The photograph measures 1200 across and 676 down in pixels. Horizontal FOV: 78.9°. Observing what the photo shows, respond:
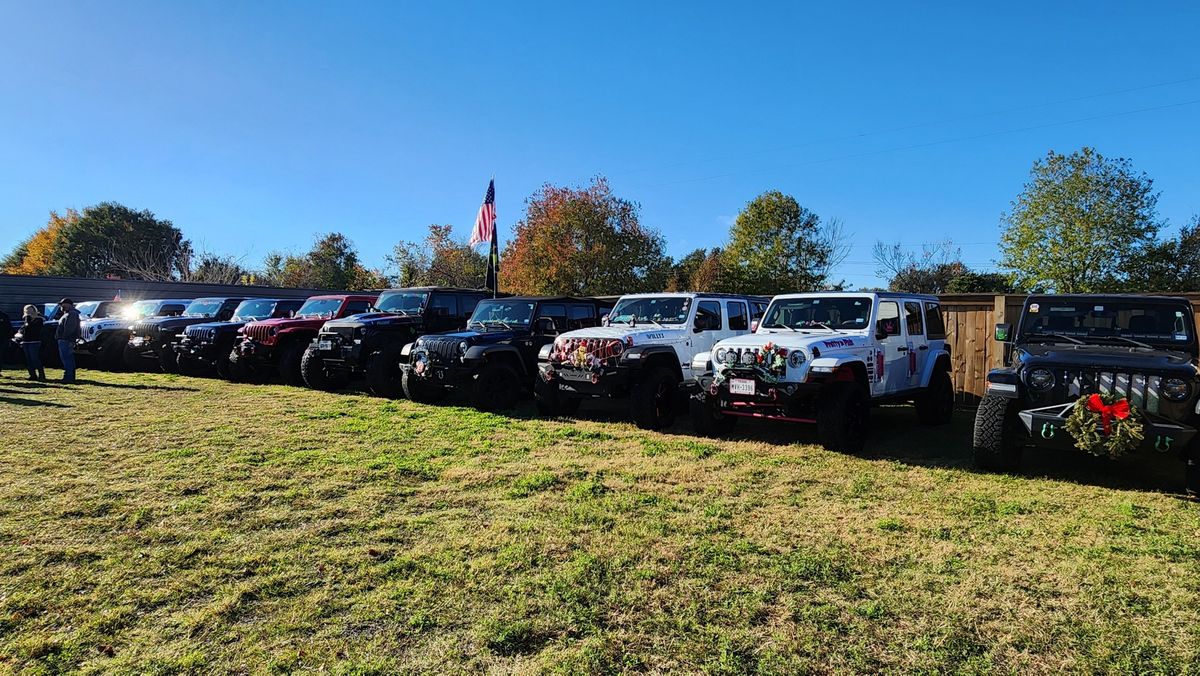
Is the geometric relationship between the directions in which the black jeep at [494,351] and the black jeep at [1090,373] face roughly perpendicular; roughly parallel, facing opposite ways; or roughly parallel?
roughly parallel

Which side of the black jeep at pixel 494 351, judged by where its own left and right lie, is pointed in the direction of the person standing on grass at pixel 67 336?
right

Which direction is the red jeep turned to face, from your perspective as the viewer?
facing the viewer and to the left of the viewer

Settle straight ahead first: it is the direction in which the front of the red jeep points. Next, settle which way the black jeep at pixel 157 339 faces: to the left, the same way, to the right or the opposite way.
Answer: the same way

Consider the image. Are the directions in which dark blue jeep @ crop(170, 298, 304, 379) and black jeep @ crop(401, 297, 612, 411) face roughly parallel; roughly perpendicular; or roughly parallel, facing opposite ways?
roughly parallel

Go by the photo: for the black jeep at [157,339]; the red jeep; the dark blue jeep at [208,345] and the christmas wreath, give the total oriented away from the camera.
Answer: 0

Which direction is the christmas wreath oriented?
toward the camera

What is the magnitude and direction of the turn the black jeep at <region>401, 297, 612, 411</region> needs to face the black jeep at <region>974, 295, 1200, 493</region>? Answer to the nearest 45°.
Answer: approximately 90° to its left

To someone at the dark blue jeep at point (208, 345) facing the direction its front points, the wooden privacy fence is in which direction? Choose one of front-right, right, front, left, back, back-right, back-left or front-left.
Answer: left

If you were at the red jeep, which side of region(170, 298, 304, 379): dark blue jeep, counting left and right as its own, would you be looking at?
left

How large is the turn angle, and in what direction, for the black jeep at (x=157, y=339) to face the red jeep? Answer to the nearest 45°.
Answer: approximately 90° to its left

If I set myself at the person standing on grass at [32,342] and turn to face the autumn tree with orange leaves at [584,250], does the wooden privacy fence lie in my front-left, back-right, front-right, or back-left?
front-right

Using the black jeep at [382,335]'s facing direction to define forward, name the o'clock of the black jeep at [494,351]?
the black jeep at [494,351] is roughly at 9 o'clock from the black jeep at [382,335].

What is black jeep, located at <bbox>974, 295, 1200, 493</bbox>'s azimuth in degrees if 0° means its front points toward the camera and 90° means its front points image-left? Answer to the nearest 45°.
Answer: approximately 0°

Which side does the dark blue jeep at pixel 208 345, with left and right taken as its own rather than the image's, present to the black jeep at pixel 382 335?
left

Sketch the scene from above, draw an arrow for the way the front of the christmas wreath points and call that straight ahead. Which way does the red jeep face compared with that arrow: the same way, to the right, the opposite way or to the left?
the same way

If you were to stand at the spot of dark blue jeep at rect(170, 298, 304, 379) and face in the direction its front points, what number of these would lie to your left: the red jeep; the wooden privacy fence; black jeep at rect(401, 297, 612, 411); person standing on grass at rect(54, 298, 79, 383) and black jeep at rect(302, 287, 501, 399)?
4

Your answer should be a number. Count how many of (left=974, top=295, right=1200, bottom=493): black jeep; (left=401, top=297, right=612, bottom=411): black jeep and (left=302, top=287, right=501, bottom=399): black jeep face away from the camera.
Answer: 0

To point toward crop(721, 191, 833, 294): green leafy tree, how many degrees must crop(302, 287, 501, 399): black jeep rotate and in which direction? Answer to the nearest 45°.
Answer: approximately 180°

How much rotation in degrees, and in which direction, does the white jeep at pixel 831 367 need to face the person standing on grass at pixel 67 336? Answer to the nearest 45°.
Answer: approximately 45° to its right
